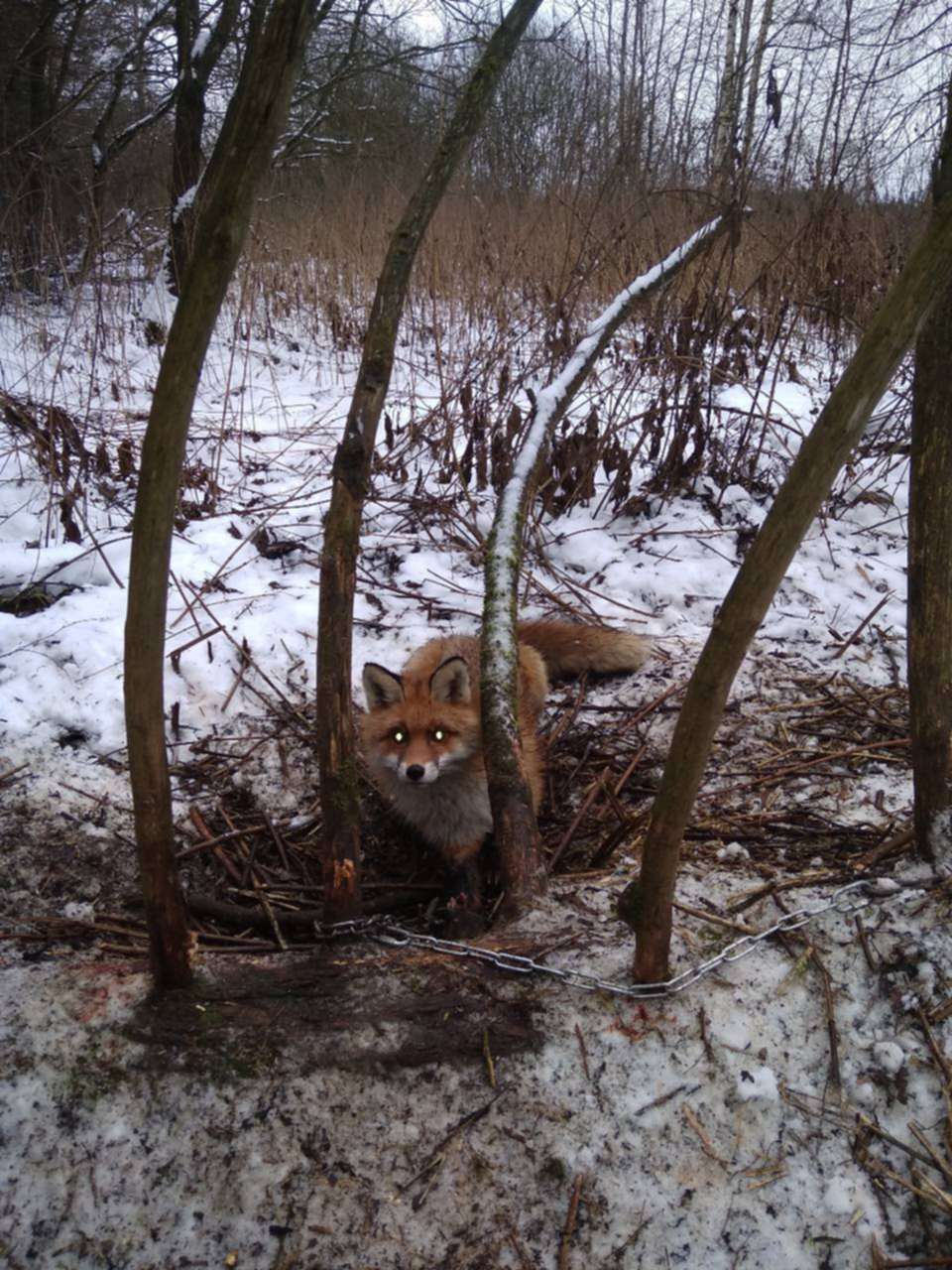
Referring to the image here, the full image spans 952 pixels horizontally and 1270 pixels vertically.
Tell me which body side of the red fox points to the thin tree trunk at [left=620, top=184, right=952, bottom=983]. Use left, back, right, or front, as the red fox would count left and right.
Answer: left

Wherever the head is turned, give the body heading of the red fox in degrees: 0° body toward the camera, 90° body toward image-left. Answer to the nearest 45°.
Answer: approximately 45°

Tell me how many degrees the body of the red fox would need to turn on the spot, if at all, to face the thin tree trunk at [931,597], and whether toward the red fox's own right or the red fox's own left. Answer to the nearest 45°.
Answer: approximately 90° to the red fox's own left

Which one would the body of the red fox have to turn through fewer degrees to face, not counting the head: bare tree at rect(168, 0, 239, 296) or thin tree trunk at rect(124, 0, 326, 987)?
the thin tree trunk

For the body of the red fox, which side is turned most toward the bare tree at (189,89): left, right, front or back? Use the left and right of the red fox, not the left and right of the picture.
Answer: right

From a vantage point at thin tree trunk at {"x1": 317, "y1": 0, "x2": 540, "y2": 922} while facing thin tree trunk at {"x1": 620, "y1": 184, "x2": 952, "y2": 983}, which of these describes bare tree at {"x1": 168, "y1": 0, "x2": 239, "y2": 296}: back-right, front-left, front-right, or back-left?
back-left
